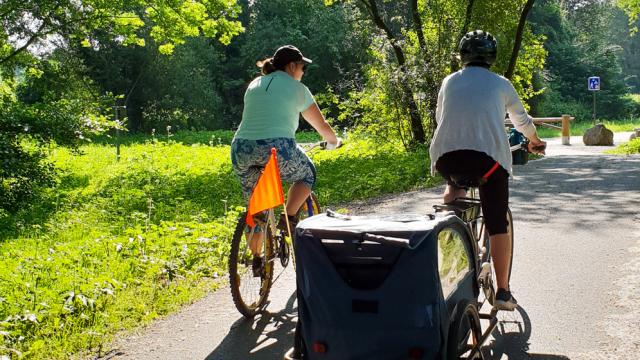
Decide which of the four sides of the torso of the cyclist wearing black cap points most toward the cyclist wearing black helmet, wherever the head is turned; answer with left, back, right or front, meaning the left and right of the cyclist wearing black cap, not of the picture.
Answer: right

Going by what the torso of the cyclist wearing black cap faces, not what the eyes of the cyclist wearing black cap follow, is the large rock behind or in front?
in front

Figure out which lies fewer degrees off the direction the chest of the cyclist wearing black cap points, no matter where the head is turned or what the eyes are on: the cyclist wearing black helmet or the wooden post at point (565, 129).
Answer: the wooden post

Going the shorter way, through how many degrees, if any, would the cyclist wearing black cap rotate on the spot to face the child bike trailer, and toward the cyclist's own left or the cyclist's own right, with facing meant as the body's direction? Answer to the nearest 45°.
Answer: approximately 135° to the cyclist's own right

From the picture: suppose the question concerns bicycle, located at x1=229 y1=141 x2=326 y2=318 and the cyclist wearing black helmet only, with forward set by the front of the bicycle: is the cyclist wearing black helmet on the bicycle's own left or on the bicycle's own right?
on the bicycle's own right

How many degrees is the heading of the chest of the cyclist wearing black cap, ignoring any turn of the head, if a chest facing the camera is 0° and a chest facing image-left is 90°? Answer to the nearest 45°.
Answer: approximately 225°

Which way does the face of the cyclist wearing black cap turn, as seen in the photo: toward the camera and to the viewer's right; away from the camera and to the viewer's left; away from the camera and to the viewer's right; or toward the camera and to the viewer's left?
away from the camera and to the viewer's right

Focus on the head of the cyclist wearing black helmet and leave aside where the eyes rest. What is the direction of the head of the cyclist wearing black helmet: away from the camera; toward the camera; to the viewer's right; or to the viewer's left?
away from the camera
